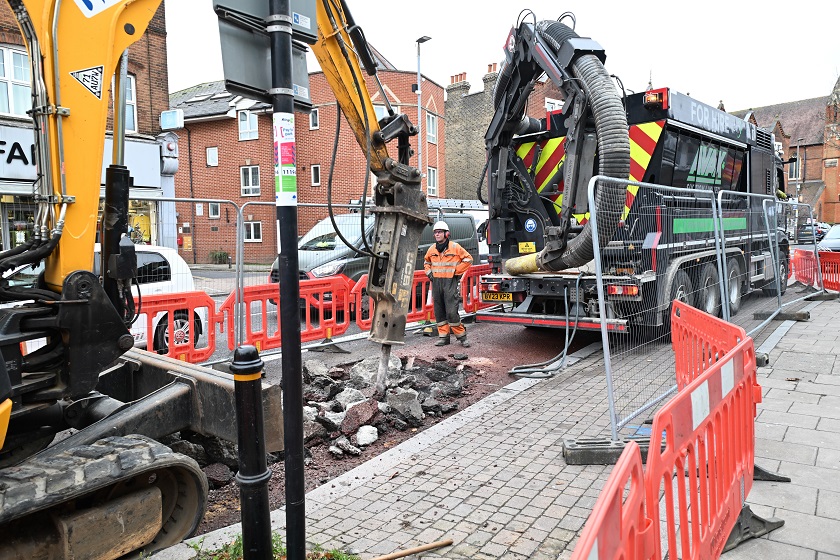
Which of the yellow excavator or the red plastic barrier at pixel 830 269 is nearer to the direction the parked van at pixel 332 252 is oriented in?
the yellow excavator

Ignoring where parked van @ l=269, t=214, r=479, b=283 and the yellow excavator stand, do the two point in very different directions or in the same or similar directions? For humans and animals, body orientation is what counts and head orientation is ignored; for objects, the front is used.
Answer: very different directions

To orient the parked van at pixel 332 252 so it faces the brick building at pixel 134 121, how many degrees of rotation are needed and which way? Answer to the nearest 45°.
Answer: approximately 90° to its right

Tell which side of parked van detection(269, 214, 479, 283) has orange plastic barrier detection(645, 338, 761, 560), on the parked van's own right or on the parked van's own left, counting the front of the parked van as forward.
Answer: on the parked van's own left

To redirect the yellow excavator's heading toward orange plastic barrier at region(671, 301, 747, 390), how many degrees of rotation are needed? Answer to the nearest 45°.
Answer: approximately 45° to its right

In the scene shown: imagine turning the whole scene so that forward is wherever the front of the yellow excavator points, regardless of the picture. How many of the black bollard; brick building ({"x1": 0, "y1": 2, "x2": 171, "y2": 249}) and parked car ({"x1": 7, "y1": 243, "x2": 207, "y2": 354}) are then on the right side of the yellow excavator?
1

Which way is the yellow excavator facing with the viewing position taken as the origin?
facing away from the viewer and to the right of the viewer

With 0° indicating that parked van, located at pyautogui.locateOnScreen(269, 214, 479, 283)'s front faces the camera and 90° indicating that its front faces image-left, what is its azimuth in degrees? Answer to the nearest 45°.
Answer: approximately 45°

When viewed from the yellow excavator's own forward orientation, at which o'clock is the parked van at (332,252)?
The parked van is roughly at 11 o'clock from the yellow excavator.

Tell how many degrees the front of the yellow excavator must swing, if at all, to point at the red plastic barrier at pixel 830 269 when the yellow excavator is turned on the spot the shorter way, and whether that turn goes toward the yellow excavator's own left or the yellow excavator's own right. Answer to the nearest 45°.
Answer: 0° — it already faces it

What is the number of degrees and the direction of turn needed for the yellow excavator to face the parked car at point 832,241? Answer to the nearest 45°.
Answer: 0° — it already faces it

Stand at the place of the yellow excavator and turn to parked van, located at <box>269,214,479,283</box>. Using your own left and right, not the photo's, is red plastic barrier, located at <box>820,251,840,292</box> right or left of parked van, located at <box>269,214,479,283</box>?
right
